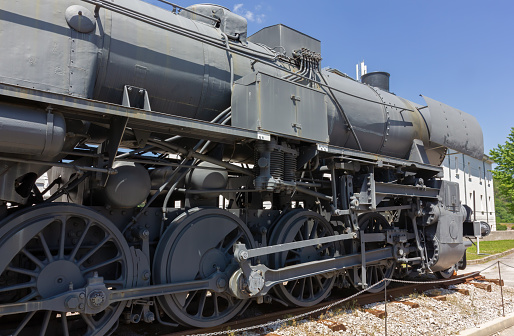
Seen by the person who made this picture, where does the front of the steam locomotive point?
facing away from the viewer and to the right of the viewer

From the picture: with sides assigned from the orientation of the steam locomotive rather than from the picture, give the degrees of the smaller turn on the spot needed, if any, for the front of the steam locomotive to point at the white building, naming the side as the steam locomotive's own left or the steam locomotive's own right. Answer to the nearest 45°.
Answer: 0° — it already faces it

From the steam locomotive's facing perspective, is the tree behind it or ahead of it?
ahead
